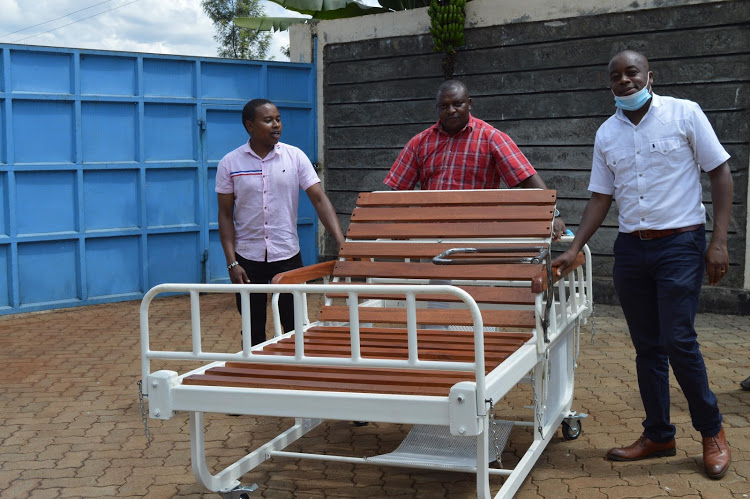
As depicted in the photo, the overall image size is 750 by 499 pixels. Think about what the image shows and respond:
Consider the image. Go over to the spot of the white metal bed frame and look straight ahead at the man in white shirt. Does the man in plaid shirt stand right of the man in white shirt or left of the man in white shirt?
left

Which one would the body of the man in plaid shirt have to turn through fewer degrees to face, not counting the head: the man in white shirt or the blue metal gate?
the man in white shirt

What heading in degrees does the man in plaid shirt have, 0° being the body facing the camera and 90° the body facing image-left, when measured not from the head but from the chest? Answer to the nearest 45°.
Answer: approximately 0°

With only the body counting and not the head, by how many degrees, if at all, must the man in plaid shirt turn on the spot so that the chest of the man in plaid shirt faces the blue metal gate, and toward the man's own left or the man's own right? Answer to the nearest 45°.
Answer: approximately 135° to the man's own right

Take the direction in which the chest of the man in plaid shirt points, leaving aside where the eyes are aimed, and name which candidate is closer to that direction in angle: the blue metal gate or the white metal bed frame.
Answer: the white metal bed frame

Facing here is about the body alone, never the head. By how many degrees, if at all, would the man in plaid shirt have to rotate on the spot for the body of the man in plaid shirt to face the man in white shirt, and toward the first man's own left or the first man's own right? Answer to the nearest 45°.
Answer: approximately 45° to the first man's own left
